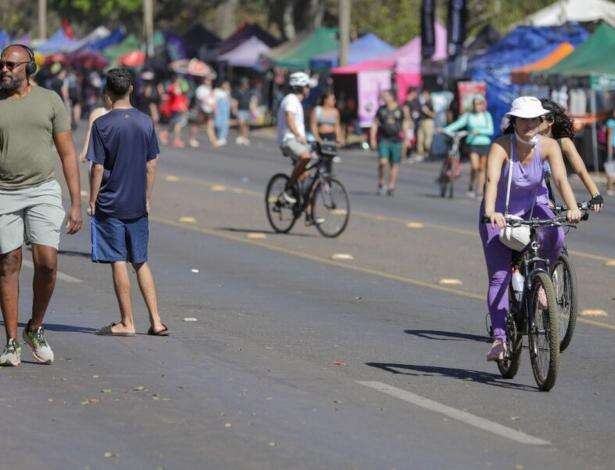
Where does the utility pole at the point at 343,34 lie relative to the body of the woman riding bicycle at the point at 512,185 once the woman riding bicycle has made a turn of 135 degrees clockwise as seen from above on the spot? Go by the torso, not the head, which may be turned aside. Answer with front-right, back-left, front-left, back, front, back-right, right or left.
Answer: front-right

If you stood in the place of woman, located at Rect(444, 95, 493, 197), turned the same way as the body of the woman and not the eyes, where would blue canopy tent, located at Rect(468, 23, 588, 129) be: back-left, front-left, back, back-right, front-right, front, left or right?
back

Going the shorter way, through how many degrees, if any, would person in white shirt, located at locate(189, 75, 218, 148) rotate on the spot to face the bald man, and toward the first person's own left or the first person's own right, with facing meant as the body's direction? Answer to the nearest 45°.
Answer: approximately 90° to the first person's own right

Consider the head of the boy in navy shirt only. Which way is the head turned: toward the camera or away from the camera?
away from the camera

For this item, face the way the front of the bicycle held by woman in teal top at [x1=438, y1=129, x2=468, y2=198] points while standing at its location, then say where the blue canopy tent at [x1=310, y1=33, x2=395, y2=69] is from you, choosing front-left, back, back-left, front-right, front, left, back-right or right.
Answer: back
